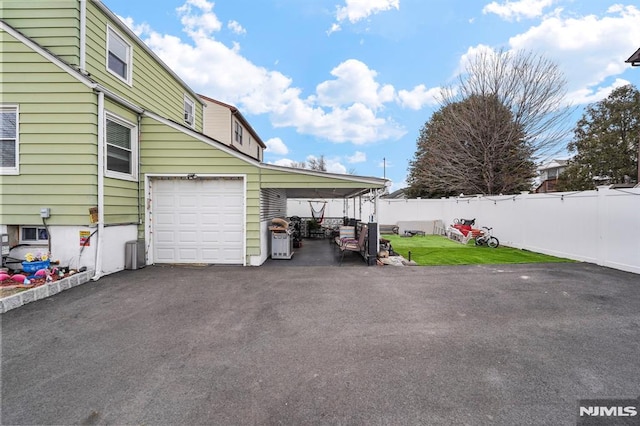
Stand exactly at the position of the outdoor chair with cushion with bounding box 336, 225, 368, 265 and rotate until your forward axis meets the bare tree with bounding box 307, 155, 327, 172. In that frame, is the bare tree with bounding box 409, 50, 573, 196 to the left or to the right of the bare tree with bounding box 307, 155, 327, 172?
right

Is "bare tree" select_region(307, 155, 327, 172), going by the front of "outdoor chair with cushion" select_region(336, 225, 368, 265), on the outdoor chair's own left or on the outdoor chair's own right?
on the outdoor chair's own right

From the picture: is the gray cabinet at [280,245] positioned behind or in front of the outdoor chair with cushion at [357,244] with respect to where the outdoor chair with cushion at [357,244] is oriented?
in front

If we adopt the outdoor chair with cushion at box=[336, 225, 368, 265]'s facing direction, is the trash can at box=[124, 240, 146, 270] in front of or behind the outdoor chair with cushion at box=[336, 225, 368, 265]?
in front

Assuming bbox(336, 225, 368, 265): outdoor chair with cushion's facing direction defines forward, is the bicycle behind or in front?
behind

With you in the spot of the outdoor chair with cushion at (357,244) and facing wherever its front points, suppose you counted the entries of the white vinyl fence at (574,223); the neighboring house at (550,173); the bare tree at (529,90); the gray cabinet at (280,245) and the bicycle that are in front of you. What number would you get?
1

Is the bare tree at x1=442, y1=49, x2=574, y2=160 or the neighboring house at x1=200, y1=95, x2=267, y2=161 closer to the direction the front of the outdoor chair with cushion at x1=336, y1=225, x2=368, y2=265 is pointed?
the neighboring house

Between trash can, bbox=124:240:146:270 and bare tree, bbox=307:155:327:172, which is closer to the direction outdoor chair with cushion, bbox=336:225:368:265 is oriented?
the trash can
